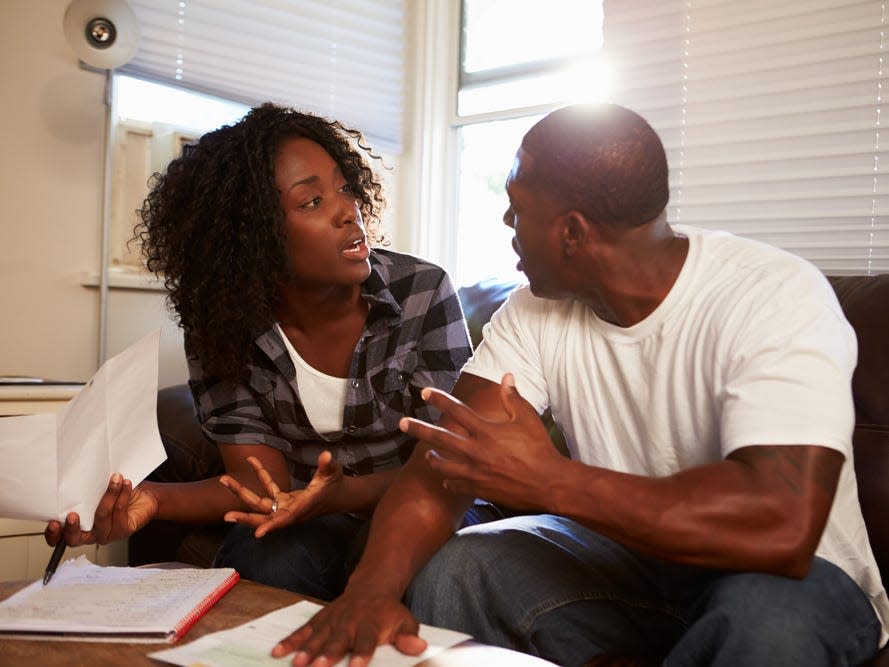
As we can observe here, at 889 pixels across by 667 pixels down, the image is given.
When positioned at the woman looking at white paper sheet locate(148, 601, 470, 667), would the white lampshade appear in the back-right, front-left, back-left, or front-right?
back-right

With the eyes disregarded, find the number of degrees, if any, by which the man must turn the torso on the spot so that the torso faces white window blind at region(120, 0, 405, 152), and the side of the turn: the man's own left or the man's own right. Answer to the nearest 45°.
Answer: approximately 90° to the man's own right

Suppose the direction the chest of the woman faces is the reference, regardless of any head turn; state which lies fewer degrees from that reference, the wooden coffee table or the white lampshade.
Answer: the wooden coffee table

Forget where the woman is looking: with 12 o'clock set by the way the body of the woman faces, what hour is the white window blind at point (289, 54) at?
The white window blind is roughly at 6 o'clock from the woman.

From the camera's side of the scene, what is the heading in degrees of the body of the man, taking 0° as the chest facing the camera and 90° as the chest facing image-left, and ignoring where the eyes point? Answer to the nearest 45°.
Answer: approximately 45°

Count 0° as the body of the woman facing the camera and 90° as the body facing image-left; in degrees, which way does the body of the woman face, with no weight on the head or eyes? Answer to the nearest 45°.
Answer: approximately 0°

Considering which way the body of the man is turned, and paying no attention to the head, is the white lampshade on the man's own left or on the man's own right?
on the man's own right

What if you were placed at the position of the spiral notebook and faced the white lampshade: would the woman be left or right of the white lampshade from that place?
right

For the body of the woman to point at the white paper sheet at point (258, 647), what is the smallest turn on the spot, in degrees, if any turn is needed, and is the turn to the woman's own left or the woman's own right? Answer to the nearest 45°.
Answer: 0° — they already face it

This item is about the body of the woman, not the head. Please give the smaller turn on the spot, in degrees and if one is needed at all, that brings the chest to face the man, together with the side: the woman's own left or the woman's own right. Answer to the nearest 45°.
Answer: approximately 45° to the woman's own left
